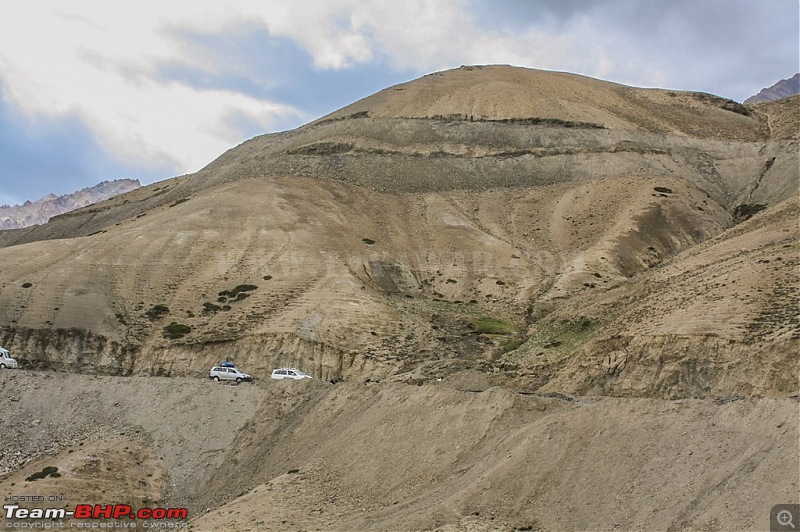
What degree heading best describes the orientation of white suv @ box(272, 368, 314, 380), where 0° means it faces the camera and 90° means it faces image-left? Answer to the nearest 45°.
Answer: approximately 270°
